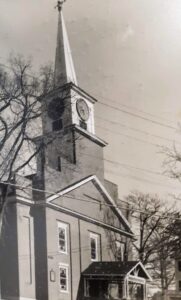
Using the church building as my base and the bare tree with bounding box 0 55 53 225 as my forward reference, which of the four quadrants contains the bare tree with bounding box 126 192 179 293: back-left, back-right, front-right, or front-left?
back-left

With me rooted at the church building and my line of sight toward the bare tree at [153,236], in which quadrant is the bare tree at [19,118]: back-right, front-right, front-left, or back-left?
back-right
